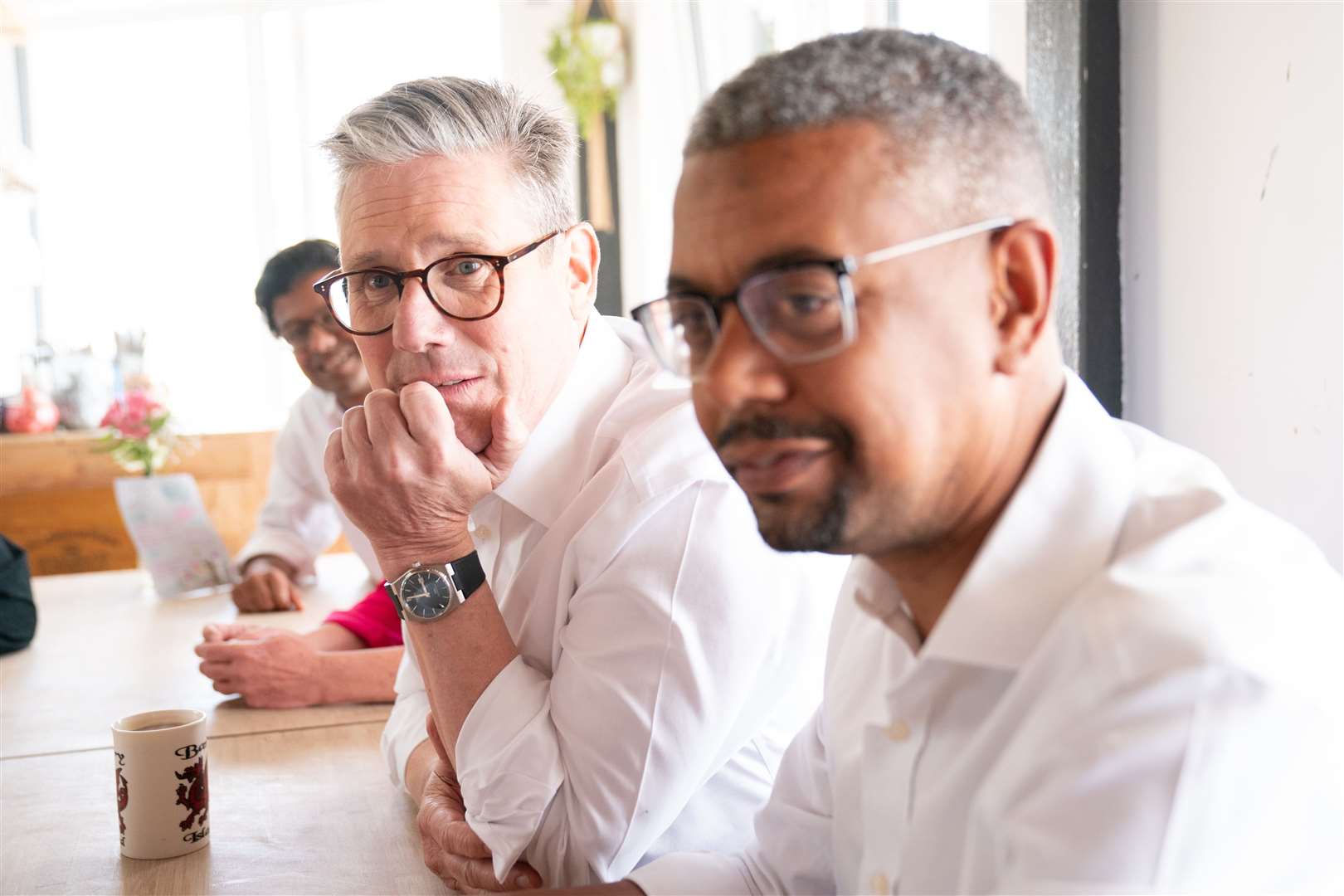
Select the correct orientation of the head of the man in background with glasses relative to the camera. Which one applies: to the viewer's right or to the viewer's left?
to the viewer's right

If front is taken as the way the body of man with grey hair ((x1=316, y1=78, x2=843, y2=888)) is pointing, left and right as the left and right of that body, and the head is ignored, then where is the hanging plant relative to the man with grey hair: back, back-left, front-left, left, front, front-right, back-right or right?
back-right

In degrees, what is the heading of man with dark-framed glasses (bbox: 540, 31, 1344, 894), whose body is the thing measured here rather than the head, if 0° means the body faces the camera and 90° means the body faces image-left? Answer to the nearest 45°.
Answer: approximately 45°

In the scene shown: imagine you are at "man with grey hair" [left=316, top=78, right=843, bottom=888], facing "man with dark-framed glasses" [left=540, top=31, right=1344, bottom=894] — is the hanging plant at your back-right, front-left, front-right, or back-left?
back-left

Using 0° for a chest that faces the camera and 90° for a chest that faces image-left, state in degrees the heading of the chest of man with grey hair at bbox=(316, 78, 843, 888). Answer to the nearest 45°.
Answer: approximately 45°

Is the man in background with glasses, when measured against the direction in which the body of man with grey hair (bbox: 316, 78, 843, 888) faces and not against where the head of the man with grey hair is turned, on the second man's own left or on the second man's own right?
on the second man's own right
